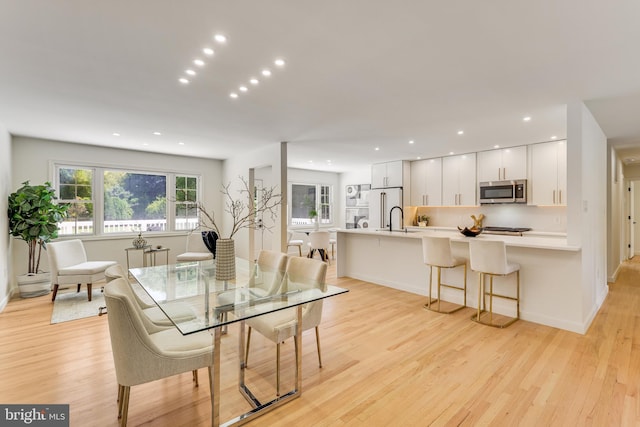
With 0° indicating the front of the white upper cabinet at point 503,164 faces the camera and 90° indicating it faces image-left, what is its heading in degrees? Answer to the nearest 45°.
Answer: approximately 0°

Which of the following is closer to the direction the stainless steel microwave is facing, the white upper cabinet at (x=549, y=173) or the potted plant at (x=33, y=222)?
the potted plant

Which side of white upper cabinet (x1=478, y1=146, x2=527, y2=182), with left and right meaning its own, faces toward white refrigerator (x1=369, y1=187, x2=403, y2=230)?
right

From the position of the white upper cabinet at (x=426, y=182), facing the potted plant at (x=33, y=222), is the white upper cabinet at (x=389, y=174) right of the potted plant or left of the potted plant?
right

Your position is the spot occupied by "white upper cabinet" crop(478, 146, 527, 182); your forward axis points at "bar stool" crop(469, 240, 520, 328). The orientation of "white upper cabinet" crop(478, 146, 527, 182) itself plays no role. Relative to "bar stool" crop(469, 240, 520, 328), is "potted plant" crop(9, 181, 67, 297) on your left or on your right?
right

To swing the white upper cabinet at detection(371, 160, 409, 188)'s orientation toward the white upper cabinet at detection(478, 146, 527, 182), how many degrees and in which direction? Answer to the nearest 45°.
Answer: approximately 90° to its left

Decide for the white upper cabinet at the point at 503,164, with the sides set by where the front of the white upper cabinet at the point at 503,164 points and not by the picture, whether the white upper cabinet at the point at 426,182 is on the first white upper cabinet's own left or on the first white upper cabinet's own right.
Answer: on the first white upper cabinet's own right
